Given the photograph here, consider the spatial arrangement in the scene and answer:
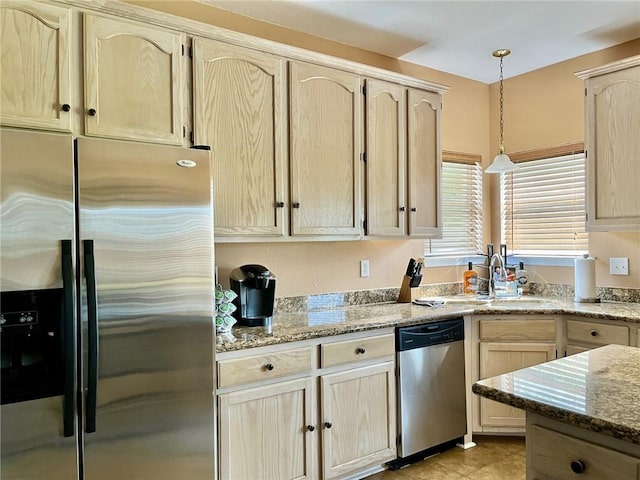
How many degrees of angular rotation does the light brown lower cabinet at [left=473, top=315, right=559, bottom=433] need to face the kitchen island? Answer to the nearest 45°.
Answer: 0° — it already faces it

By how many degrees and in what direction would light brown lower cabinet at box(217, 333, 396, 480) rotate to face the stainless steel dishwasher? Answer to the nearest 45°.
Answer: approximately 90° to its left

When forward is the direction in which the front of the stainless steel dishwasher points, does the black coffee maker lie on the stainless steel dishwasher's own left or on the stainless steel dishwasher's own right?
on the stainless steel dishwasher's own right

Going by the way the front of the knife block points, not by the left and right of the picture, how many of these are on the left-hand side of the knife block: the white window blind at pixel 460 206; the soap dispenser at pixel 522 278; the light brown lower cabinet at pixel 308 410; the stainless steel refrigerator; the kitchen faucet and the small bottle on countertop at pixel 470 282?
4

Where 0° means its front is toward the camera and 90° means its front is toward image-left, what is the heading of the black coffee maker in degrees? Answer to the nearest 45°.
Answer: approximately 315°

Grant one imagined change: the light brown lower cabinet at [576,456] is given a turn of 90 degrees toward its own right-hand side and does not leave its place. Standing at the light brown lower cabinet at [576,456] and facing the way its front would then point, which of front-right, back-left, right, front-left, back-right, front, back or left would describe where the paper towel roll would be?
front-right

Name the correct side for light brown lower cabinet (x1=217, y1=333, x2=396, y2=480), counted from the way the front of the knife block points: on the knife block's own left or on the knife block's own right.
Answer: on the knife block's own right
